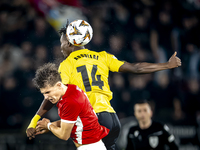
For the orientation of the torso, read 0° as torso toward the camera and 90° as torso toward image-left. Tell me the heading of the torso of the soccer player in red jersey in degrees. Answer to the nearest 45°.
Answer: approximately 90°

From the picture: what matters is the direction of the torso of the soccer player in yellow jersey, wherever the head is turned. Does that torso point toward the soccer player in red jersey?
no

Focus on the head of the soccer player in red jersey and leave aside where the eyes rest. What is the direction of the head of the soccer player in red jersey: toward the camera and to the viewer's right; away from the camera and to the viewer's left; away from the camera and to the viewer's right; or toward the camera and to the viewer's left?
toward the camera and to the viewer's left

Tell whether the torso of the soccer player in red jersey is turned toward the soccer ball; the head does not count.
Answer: no

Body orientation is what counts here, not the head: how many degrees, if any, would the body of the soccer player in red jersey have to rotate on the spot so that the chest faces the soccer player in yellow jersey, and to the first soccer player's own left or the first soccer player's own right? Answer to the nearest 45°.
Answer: approximately 135° to the first soccer player's own right

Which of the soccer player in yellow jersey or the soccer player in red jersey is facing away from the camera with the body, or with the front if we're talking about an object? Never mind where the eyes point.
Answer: the soccer player in yellow jersey

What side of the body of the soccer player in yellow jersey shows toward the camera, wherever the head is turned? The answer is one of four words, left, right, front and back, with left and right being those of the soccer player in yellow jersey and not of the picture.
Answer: back
